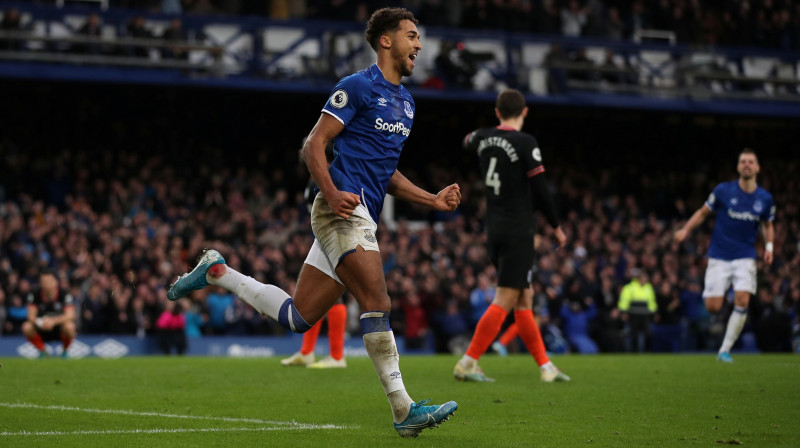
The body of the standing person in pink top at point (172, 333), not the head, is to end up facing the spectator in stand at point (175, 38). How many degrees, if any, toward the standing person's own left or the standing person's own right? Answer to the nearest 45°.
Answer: approximately 180°

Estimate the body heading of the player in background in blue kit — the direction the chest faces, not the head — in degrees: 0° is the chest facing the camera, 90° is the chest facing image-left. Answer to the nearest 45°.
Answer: approximately 0°

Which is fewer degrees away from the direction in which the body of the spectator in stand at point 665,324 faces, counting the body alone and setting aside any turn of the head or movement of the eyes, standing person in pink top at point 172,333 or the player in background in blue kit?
the player in background in blue kit

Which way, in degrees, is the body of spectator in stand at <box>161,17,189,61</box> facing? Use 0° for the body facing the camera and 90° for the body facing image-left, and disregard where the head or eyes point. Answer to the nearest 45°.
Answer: approximately 0°

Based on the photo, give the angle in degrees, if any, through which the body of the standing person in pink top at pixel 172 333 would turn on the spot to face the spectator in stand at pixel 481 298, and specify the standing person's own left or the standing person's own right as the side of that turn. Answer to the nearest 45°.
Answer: approximately 90° to the standing person's own left
